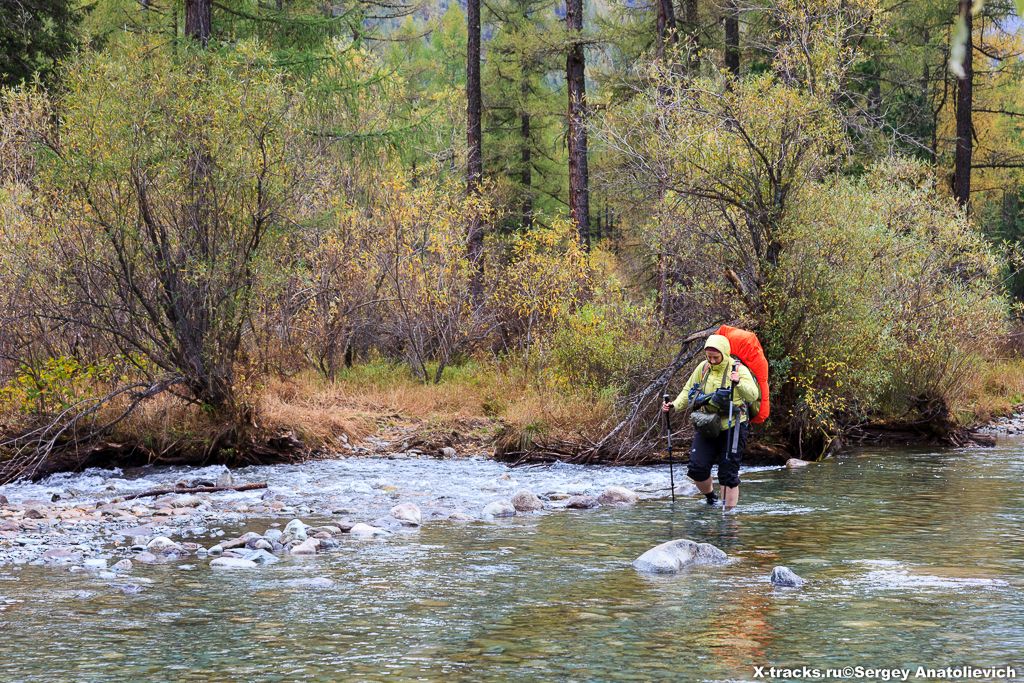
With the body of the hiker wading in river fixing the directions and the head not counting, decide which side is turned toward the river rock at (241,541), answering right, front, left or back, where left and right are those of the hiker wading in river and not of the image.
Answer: front

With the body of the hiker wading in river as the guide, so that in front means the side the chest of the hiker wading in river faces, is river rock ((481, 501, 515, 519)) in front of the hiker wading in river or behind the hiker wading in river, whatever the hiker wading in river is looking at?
in front

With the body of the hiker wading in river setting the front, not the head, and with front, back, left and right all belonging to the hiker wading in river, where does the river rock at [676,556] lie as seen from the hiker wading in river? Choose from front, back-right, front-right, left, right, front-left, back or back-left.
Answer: front-left

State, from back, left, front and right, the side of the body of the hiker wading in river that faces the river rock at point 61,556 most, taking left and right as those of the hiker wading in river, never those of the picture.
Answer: front

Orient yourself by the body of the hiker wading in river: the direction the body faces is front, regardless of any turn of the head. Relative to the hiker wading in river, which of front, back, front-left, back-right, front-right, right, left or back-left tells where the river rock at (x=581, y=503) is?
front-right

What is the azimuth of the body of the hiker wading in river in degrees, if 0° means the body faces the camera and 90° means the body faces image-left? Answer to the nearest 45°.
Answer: approximately 45°

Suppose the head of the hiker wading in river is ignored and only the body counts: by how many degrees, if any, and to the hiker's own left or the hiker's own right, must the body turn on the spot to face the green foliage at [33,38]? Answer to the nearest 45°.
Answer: approximately 90° to the hiker's own right

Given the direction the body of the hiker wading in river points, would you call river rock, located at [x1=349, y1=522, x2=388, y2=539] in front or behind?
in front

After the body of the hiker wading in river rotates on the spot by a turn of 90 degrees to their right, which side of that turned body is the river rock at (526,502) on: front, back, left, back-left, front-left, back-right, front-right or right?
front-left
